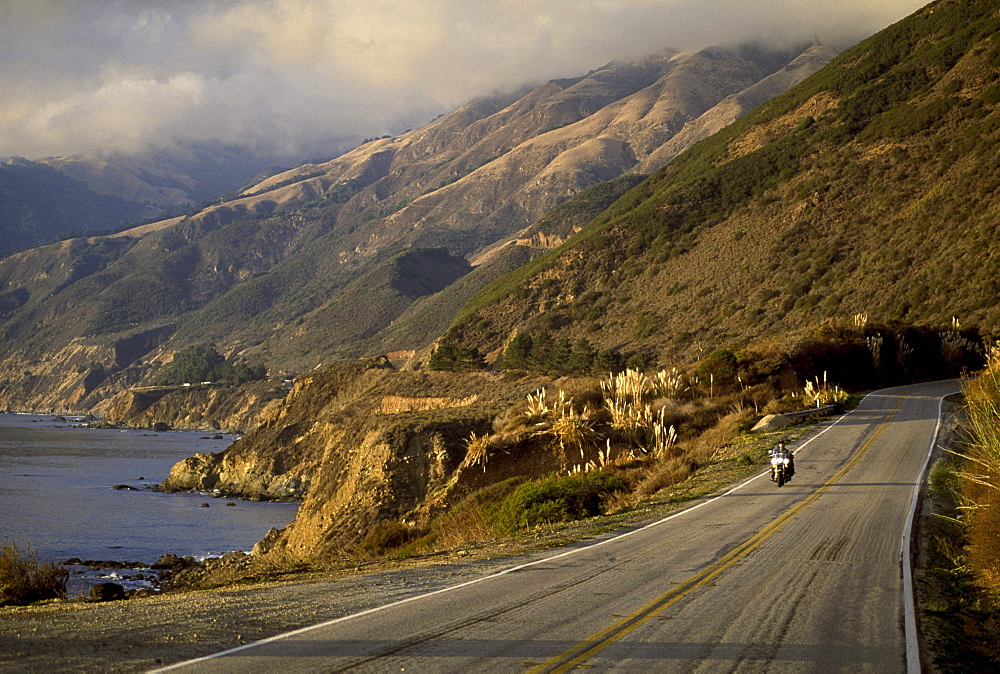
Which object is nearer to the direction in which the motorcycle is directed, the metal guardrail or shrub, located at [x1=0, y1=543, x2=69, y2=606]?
the shrub

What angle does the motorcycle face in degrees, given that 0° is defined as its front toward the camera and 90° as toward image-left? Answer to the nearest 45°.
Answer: approximately 0°

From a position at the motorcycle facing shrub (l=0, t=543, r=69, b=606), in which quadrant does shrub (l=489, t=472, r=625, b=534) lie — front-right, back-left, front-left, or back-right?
front-right

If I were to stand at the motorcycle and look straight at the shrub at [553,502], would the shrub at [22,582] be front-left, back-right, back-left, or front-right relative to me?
front-left

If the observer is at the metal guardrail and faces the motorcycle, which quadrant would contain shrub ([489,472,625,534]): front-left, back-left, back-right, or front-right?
front-right

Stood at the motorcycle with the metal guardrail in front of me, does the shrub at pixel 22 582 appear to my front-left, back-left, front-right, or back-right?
back-left

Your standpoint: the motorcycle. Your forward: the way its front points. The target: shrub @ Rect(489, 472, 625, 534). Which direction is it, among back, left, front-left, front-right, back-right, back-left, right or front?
right

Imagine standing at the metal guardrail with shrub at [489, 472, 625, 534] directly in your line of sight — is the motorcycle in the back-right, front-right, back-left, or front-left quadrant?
front-left

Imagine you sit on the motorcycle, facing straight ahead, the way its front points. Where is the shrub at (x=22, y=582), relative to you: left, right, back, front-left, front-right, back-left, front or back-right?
front-right

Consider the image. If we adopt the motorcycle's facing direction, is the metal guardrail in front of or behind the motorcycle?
behind
